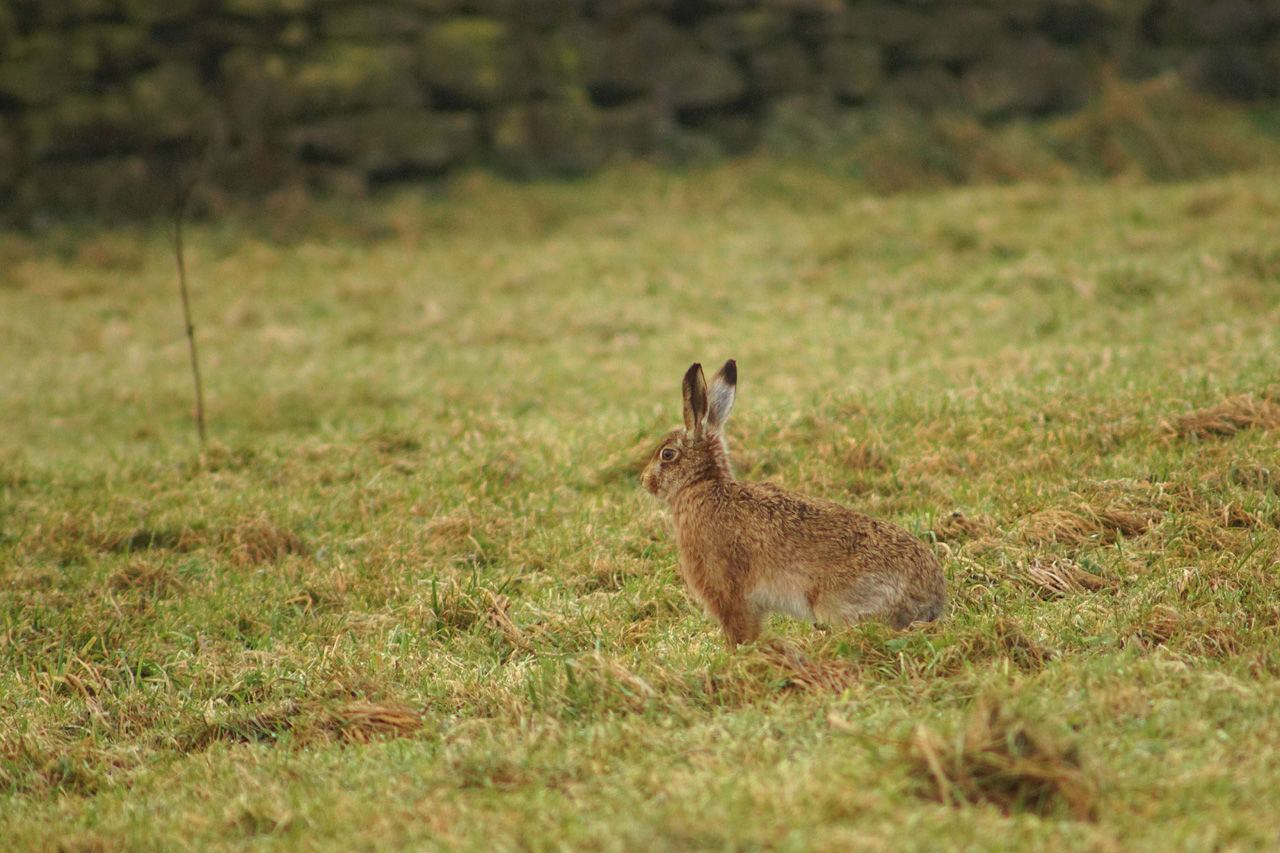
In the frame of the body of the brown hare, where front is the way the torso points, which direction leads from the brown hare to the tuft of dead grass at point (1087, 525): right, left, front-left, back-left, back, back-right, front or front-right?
back-right

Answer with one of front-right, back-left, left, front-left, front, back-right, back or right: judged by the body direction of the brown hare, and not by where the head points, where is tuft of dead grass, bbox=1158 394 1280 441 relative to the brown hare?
back-right

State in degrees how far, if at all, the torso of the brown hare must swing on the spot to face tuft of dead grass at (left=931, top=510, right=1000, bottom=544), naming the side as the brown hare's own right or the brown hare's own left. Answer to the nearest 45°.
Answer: approximately 135° to the brown hare's own right

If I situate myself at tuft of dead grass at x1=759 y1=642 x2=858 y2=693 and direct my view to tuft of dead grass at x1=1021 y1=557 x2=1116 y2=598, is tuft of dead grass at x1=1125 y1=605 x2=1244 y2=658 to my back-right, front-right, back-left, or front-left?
front-right

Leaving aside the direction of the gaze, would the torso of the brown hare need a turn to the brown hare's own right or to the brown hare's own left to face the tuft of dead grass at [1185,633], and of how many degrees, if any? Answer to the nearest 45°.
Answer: approximately 180°

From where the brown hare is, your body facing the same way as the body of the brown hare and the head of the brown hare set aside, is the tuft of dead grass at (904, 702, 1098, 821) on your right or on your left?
on your left

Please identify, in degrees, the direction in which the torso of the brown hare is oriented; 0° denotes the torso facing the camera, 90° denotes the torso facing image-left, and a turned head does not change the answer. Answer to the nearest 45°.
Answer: approximately 90°
